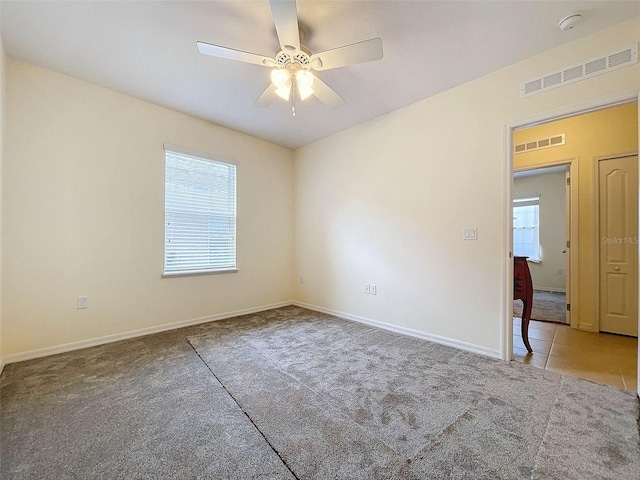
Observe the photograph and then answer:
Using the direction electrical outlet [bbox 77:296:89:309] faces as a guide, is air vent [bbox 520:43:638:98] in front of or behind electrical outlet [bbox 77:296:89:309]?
in front

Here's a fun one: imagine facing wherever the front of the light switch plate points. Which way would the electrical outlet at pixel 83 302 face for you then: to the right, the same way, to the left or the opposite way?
to the left

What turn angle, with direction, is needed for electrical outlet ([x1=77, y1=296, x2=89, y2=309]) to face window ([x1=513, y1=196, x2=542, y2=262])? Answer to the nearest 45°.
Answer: approximately 90° to its left

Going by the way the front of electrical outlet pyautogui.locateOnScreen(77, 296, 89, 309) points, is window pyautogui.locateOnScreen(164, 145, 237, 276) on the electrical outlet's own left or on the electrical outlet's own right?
on the electrical outlet's own left

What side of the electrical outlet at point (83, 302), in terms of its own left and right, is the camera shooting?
front

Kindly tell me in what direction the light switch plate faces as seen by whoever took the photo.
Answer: facing the viewer

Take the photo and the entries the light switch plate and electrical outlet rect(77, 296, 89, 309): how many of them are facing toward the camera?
2

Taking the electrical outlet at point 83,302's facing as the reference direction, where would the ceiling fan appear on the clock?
The ceiling fan is roughly at 11 o'clock from the electrical outlet.

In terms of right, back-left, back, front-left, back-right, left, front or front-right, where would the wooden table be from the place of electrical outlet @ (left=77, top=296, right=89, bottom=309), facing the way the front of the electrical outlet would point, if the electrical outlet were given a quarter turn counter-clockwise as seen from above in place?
front-right

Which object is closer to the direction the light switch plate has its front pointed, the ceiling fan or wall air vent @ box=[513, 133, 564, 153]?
the ceiling fan
